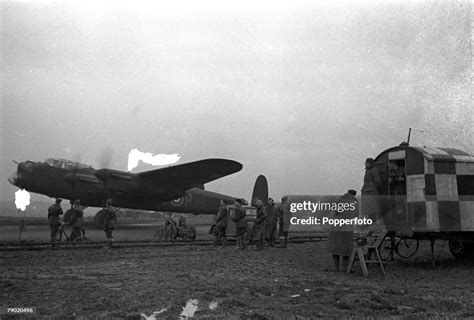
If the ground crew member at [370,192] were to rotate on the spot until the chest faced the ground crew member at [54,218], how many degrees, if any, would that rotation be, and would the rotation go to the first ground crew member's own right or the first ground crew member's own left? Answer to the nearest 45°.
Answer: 0° — they already face them

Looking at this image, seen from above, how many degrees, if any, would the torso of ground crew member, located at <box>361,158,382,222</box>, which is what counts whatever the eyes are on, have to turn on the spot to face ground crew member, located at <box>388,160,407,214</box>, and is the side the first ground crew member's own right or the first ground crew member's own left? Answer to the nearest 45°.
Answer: approximately 135° to the first ground crew member's own right

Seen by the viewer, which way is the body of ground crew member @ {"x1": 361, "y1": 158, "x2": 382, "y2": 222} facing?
to the viewer's left

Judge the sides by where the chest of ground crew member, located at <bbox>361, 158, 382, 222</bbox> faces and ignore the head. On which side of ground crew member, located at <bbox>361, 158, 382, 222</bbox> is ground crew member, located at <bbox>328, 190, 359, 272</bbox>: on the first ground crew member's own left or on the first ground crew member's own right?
on the first ground crew member's own left
